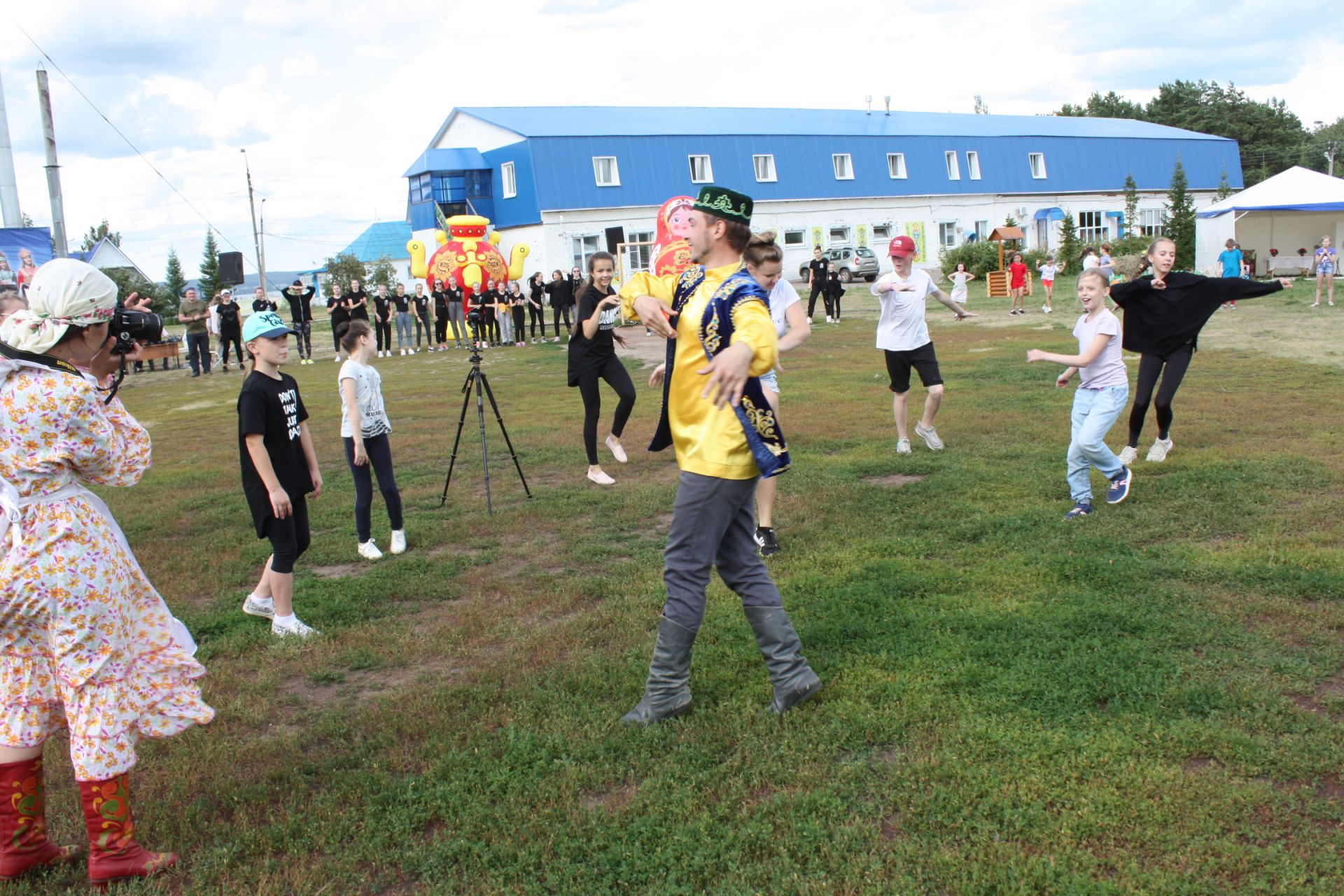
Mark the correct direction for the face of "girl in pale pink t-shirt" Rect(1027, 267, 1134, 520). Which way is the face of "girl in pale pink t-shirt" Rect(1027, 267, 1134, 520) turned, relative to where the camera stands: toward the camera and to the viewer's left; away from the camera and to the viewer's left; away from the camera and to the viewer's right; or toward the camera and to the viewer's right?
toward the camera and to the viewer's left

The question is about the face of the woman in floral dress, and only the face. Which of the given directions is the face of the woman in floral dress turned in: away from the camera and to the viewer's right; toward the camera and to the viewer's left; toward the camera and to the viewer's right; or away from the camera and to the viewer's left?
away from the camera and to the viewer's right

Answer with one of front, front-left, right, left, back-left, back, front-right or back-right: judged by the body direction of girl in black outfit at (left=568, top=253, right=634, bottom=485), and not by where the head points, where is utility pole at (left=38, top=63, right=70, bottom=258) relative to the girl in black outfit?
back

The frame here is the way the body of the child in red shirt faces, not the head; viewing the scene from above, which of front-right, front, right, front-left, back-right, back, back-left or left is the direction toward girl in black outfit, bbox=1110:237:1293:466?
front

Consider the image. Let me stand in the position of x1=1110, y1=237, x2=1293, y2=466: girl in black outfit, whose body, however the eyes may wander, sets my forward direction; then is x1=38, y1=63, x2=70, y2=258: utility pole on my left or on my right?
on my right

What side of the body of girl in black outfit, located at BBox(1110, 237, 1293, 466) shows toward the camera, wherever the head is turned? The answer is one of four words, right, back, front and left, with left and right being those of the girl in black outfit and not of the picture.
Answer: front

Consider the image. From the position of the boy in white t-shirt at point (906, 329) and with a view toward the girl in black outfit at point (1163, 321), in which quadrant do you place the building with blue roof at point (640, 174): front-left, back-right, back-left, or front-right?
back-left

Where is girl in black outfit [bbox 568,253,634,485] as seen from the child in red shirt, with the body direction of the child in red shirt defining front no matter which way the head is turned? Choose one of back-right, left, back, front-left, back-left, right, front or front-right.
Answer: front

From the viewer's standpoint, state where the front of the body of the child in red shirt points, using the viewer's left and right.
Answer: facing the viewer

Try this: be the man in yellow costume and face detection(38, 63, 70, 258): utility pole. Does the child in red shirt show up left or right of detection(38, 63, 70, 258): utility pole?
right

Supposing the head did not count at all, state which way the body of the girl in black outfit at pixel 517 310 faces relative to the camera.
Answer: toward the camera

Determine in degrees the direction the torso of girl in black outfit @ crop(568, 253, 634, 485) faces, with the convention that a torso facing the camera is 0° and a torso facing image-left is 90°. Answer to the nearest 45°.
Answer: approximately 315°

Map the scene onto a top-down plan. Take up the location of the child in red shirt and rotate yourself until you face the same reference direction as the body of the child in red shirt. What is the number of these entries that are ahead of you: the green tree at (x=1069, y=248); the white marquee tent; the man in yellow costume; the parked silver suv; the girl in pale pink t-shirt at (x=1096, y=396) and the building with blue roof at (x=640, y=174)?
2
